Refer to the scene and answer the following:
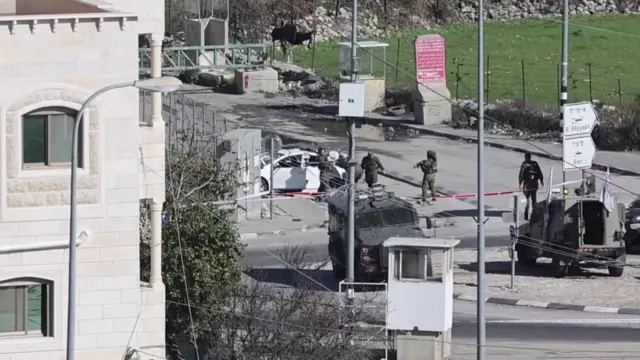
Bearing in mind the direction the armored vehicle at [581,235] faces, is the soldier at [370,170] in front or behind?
in front

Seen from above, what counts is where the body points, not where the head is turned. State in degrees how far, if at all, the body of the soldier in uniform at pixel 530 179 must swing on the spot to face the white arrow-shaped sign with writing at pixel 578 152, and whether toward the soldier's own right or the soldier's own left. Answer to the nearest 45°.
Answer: approximately 90° to the soldier's own right

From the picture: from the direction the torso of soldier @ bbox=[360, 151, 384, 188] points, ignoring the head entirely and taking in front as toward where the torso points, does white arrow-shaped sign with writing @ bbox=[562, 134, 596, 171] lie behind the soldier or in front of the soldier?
in front

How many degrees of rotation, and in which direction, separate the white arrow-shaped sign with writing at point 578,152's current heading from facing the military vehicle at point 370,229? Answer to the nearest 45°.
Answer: approximately 45° to its right

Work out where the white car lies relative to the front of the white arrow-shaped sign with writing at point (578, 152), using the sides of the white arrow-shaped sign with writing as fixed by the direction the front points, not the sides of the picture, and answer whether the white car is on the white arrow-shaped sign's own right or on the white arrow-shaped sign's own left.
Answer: on the white arrow-shaped sign's own right

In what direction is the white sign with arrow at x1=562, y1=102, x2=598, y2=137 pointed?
toward the camera

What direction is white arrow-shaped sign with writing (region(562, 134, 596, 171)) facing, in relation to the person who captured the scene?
facing the viewer

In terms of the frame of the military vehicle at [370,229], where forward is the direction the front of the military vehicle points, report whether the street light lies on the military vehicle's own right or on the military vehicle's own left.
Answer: on the military vehicle's own right

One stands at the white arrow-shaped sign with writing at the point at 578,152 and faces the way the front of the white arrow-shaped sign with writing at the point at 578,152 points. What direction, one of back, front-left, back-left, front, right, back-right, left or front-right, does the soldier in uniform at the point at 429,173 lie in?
back-right

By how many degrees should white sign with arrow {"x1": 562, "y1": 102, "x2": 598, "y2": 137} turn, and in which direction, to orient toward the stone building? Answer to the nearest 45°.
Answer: approximately 45° to its right

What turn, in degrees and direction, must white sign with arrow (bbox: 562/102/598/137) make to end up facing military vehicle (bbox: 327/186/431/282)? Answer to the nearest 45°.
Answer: approximately 45° to its right

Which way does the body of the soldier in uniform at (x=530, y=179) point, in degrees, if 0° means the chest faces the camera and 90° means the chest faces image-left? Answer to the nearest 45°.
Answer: approximately 180°
